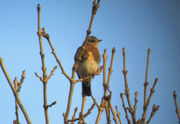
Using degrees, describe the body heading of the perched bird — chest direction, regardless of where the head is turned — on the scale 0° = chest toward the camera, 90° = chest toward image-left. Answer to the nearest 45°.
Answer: approximately 315°
